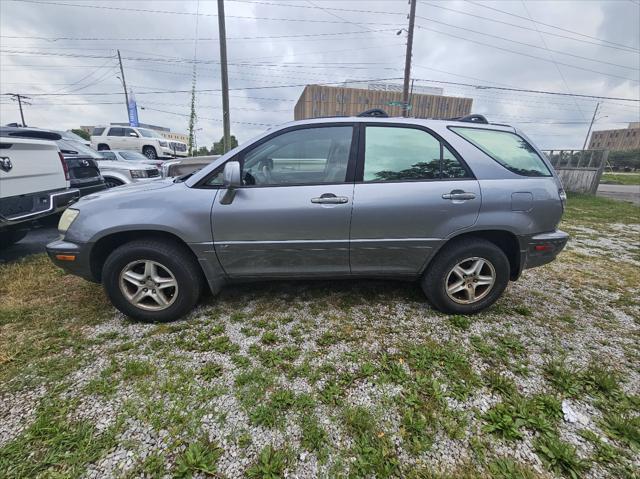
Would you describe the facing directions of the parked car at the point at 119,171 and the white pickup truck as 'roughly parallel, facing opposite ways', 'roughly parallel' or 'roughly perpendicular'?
roughly parallel, facing opposite ways

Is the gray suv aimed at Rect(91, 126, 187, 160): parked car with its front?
no

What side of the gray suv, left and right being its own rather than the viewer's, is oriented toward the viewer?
left

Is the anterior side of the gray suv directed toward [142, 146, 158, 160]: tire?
no

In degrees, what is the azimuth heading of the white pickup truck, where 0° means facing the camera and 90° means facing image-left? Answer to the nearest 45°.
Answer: approximately 135°

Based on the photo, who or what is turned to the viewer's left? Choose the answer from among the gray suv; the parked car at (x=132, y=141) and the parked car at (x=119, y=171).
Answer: the gray suv

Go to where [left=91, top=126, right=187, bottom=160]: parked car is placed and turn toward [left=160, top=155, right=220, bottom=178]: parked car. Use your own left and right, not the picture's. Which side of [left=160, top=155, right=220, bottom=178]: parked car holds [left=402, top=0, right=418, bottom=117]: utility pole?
left

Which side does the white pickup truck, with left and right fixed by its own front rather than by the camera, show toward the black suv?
right

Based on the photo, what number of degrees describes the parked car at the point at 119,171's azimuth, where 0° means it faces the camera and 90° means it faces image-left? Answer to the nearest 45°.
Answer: approximately 315°

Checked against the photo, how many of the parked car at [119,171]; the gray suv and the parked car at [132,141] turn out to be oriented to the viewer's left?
1

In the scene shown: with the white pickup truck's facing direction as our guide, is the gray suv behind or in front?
behind

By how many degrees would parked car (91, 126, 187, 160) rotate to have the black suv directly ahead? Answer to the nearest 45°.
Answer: approximately 45° to its right

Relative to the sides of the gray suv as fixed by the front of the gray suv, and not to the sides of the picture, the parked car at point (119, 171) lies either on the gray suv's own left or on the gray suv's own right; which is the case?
on the gray suv's own right

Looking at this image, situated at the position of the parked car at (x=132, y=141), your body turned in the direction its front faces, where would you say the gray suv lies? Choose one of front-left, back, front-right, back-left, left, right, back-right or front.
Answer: front-right

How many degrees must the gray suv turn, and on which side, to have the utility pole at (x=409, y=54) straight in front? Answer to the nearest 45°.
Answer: approximately 90° to its right

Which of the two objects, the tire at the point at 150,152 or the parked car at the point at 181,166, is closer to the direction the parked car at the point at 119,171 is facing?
the parked car

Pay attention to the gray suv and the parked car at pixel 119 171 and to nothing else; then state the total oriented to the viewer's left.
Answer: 1
